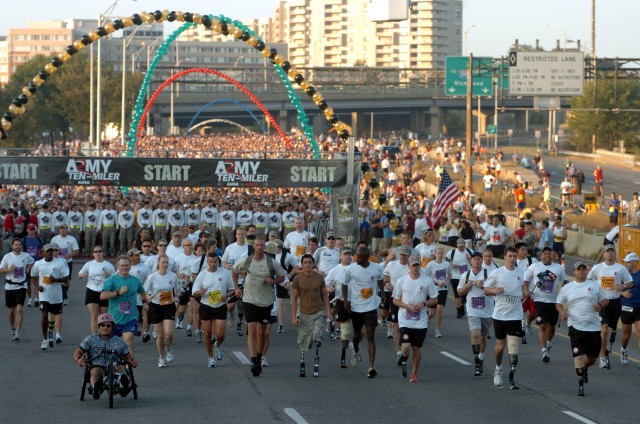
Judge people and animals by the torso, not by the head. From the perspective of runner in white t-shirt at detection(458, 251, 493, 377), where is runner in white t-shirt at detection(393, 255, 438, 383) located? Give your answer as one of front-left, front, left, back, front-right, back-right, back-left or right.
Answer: front-right

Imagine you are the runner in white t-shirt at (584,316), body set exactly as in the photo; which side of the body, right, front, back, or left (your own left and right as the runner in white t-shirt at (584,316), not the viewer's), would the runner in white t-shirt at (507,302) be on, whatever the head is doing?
right

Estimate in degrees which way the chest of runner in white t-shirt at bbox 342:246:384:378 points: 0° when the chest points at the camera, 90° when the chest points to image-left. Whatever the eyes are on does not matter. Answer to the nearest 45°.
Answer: approximately 0°

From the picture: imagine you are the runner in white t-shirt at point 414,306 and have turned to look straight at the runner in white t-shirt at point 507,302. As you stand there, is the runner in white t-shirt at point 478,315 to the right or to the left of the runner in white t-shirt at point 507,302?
left

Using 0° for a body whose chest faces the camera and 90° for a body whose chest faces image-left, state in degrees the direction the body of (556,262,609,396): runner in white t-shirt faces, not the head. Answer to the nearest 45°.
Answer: approximately 0°

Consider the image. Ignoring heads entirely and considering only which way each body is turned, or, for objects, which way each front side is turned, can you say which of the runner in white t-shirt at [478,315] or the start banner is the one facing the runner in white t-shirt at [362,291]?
the start banner

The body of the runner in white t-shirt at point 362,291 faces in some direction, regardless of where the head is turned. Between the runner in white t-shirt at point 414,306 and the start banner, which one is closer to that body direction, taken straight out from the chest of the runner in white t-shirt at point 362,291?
the runner in white t-shirt

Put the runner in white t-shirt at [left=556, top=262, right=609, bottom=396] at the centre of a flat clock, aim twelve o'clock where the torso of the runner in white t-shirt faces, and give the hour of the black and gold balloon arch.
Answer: The black and gold balloon arch is roughly at 5 o'clock from the runner in white t-shirt.

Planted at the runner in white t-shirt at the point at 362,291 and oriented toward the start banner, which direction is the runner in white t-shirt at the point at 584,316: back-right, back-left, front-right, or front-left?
back-right

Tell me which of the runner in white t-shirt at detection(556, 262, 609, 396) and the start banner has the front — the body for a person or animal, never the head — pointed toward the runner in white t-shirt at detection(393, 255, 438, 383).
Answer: the start banner
